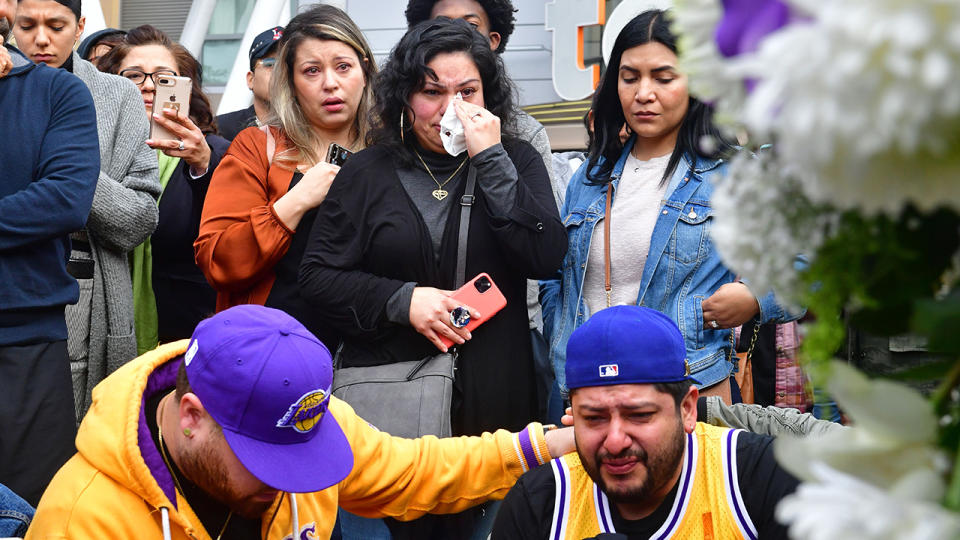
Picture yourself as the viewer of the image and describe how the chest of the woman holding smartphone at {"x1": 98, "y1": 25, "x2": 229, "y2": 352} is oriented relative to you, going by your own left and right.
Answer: facing the viewer

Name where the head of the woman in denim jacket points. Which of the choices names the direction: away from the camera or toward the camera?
toward the camera

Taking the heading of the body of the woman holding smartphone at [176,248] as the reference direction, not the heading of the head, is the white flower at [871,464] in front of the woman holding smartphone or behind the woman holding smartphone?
in front

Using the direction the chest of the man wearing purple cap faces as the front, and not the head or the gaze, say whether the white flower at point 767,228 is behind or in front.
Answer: in front

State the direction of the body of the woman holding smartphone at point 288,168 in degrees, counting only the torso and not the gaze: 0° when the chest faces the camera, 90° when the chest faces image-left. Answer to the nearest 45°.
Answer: approximately 315°

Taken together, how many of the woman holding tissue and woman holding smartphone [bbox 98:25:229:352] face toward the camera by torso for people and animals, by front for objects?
2

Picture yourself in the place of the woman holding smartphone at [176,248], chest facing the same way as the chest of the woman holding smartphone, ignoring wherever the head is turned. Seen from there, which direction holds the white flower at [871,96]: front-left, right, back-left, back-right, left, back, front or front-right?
front

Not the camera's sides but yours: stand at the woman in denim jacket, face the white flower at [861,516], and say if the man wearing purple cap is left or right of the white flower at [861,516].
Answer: right

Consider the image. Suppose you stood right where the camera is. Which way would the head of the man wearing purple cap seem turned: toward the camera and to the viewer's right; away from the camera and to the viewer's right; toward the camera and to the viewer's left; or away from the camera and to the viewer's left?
toward the camera and to the viewer's right

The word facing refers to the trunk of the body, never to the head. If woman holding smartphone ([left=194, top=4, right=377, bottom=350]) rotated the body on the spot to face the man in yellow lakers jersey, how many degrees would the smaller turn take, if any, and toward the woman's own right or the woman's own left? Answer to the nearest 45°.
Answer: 0° — they already face them

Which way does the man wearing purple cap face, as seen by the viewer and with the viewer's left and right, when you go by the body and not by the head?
facing the viewer and to the right of the viewer

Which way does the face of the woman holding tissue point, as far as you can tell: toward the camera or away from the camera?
toward the camera

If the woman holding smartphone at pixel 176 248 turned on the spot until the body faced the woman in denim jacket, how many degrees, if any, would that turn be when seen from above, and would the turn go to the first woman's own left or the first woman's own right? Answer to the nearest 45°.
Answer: approximately 45° to the first woman's own left

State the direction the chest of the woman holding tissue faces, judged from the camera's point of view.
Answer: toward the camera

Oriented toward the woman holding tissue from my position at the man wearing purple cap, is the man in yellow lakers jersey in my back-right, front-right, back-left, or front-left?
front-right
